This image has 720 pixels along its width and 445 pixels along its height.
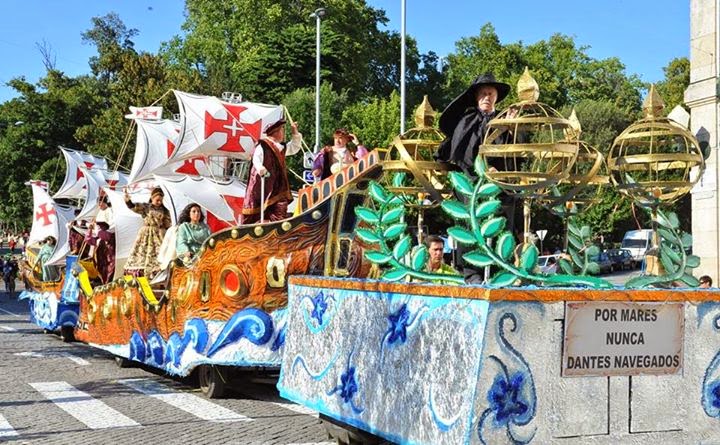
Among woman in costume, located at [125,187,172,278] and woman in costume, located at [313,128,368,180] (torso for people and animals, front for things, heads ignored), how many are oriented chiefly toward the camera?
2

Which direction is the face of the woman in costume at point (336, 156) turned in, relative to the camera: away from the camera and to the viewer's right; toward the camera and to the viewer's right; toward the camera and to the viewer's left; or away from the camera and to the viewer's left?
toward the camera and to the viewer's left

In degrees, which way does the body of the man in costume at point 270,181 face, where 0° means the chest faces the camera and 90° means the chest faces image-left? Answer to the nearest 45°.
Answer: approximately 315°

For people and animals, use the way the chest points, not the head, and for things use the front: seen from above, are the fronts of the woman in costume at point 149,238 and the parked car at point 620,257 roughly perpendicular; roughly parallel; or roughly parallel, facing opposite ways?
roughly perpendicular

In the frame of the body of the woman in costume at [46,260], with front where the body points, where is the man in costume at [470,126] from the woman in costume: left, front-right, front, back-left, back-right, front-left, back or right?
front-left

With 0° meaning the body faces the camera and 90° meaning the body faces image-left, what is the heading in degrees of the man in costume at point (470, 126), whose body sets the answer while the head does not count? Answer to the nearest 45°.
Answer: approximately 315°

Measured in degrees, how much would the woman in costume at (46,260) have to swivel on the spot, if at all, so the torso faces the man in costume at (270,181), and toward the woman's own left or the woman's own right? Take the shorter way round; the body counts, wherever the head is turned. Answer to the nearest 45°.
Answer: approximately 45° to the woman's own left

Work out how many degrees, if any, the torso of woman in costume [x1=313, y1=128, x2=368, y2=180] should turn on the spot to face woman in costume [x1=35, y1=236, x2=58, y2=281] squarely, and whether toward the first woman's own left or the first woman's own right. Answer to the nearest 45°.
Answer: approximately 135° to the first woman's own right

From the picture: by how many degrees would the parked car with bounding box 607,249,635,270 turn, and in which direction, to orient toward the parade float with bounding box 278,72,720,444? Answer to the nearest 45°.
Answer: approximately 45° to its left

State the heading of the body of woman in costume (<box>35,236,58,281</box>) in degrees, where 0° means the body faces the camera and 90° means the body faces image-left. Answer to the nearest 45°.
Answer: approximately 45°

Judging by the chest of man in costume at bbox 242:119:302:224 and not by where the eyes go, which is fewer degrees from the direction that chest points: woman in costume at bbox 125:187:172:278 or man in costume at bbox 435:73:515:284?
the man in costume

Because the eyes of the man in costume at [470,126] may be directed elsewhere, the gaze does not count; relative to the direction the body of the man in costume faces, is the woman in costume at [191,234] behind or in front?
behind
